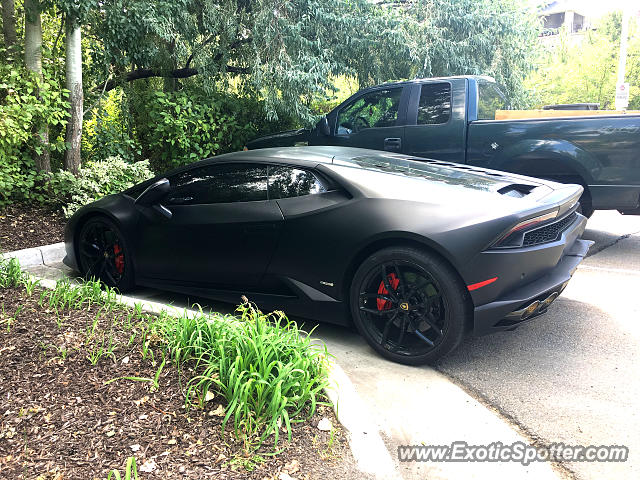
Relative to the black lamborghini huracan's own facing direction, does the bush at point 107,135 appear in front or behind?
in front

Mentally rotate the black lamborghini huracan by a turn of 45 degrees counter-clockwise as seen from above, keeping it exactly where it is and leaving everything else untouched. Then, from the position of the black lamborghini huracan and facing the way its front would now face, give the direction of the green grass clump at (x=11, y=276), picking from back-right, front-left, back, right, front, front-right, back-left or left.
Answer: front

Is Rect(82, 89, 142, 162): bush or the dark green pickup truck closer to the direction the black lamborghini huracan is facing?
the bush

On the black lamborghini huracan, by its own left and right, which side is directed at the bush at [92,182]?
front

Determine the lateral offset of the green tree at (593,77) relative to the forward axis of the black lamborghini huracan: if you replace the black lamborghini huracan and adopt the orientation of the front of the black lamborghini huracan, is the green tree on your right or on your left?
on your right

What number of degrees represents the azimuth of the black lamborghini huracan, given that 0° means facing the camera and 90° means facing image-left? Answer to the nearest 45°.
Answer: approximately 135°

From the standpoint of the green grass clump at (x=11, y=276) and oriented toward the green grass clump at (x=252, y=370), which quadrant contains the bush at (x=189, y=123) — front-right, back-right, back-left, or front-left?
back-left

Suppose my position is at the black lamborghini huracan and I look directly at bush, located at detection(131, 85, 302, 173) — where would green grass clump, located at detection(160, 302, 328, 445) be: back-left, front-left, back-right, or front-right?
back-left

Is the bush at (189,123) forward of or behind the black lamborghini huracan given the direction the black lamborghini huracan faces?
forward
